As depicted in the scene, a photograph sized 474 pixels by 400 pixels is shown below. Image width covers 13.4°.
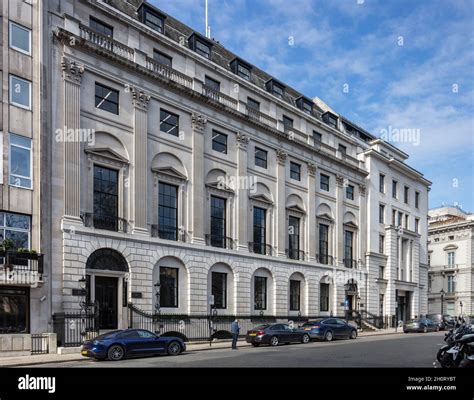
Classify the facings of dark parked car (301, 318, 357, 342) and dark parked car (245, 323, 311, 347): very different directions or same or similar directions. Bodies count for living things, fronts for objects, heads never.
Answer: same or similar directions

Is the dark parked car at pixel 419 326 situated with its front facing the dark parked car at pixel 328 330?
no

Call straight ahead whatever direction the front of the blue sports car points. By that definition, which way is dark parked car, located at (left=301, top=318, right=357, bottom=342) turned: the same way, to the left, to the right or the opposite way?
the same way

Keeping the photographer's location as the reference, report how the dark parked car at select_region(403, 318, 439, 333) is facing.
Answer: facing away from the viewer and to the right of the viewer

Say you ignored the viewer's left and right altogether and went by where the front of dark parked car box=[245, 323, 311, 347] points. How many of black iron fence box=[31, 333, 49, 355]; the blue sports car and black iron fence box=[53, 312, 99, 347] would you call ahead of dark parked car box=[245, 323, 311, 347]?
0

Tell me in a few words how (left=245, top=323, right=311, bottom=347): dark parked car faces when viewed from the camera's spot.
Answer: facing away from the viewer and to the right of the viewer

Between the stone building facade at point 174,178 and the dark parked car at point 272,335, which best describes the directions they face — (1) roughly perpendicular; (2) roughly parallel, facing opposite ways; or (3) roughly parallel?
roughly perpendicular

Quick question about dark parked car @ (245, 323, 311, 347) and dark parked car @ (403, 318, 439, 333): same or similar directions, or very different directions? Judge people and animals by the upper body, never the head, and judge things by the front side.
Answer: same or similar directions

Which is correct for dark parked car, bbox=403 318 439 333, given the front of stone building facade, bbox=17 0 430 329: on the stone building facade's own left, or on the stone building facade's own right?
on the stone building facade's own left

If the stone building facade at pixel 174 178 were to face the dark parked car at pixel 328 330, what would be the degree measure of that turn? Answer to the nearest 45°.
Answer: approximately 45° to its left

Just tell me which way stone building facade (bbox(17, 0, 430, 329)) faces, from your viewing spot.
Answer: facing the viewer and to the right of the viewer
